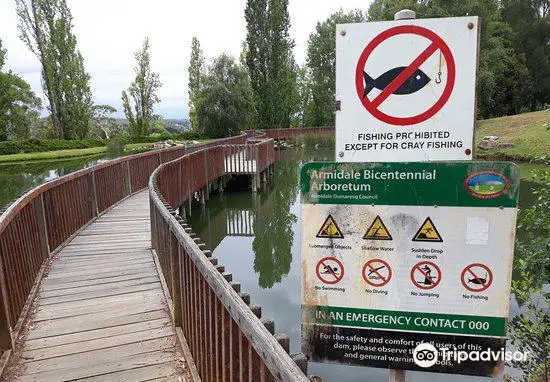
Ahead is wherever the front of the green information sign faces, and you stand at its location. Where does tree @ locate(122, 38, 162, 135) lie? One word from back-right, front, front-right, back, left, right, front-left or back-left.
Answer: back-right

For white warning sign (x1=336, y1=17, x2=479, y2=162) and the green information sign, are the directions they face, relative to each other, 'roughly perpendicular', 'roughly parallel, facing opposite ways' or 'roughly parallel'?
roughly parallel

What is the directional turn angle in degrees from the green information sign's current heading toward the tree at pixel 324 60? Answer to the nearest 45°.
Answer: approximately 180°

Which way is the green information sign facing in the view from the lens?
facing the viewer

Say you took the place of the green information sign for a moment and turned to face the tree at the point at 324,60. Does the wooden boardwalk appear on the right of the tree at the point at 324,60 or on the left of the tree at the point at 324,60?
left

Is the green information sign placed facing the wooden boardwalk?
no

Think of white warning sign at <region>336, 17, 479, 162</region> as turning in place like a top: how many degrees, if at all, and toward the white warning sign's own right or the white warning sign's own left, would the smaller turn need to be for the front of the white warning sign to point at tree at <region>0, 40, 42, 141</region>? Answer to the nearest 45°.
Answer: approximately 135° to the white warning sign's own right

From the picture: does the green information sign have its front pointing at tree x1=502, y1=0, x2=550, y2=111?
no

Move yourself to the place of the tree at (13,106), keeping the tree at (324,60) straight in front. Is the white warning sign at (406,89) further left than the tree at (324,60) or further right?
right

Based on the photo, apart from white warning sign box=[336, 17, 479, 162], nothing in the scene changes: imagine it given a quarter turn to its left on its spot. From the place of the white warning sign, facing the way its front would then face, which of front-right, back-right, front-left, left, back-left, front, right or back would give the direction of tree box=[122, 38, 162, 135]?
back-left

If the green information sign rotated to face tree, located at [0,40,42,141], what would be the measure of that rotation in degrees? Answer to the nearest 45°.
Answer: approximately 135° to its right

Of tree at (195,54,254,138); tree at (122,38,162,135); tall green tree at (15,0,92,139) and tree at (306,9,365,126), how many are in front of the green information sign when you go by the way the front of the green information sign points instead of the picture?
0

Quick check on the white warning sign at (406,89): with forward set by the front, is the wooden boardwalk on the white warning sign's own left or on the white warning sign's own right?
on the white warning sign's own right

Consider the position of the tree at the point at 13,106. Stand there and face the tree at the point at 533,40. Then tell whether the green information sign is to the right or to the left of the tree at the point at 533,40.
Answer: right

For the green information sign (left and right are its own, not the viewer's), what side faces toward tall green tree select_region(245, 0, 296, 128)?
back

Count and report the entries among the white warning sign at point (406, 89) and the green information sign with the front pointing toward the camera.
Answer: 2
